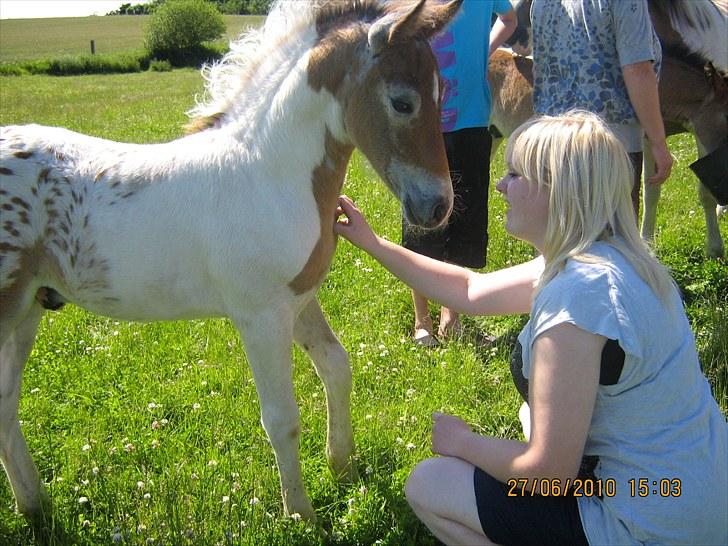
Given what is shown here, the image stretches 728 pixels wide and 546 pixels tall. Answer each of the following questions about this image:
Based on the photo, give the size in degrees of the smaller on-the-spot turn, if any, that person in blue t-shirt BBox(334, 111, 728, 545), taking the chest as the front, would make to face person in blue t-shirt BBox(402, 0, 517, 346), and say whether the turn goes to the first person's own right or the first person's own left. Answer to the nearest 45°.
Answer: approximately 90° to the first person's own right

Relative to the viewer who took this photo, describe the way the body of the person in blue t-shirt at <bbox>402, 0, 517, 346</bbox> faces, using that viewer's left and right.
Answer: facing the viewer and to the left of the viewer

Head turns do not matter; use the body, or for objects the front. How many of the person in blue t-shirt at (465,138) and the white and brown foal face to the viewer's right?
1

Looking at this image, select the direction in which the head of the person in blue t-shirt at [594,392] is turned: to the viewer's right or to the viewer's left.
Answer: to the viewer's left

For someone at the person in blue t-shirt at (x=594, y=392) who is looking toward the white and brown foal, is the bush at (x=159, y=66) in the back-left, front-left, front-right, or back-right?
front-right

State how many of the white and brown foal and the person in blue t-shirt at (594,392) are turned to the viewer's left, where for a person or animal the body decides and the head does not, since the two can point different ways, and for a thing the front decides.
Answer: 1

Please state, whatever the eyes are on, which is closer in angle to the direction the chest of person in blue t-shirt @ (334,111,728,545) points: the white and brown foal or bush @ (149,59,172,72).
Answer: the white and brown foal

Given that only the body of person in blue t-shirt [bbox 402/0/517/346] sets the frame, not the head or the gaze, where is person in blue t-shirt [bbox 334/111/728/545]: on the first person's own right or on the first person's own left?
on the first person's own left

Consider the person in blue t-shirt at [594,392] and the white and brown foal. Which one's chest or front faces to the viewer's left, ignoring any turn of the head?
the person in blue t-shirt

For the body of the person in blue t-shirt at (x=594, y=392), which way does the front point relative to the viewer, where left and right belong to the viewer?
facing to the left of the viewer

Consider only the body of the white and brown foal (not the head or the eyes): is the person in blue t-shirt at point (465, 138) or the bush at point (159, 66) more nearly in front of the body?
the person in blue t-shirt

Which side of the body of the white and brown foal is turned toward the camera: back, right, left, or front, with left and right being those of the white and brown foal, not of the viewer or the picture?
right

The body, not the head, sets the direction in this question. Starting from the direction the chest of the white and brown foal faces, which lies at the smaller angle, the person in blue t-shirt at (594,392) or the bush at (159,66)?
the person in blue t-shirt
